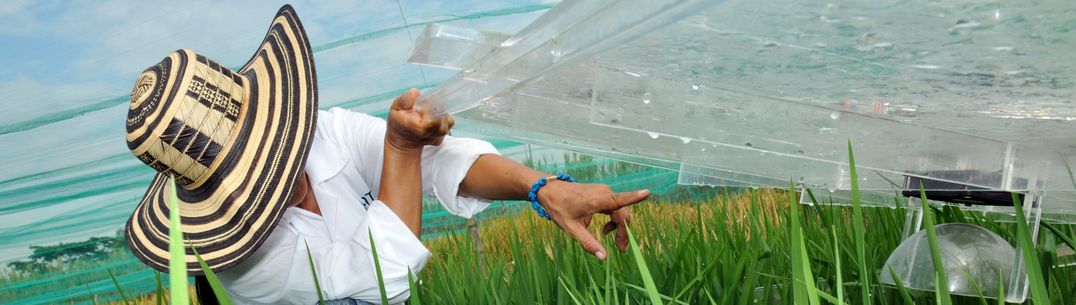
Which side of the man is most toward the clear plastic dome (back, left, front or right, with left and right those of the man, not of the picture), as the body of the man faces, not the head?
front

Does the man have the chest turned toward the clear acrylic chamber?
yes

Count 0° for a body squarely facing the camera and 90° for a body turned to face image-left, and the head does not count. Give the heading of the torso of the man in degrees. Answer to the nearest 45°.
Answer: approximately 315°
